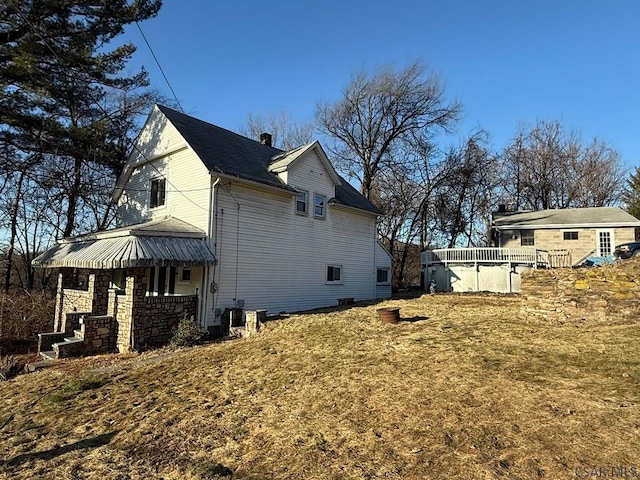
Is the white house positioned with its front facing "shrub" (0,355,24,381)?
yes

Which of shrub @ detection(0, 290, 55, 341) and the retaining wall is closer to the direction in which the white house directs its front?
the shrub

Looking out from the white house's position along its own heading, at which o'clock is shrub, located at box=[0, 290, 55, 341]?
The shrub is roughly at 2 o'clock from the white house.

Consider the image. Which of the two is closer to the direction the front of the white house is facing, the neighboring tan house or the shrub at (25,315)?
the shrub

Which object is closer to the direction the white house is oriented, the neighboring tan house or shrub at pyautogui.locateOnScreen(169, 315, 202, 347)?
the shrub

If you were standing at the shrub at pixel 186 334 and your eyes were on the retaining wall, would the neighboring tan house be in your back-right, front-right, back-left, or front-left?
front-left

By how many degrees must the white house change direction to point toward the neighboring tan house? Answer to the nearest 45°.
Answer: approximately 135° to its left

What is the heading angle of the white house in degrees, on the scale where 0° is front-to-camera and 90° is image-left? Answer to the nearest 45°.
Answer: approximately 45°

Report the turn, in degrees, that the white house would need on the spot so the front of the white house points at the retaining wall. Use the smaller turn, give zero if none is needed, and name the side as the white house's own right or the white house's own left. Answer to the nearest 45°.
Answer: approximately 90° to the white house's own left

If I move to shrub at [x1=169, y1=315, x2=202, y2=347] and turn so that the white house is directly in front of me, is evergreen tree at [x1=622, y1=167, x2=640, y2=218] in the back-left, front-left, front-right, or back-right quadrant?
front-right

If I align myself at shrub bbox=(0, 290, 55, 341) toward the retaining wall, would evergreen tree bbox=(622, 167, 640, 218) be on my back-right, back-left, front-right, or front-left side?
front-left

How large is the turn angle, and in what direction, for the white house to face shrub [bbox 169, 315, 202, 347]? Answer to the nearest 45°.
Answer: approximately 45° to its left
